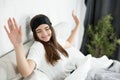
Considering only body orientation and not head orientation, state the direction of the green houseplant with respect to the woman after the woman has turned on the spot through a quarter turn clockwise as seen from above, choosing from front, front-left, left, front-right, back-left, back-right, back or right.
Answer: back

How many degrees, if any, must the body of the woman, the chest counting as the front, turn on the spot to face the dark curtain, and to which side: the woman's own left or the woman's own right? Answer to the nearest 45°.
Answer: approximately 90° to the woman's own left

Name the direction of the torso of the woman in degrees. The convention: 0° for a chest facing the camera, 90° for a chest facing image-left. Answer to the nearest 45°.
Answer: approximately 315°

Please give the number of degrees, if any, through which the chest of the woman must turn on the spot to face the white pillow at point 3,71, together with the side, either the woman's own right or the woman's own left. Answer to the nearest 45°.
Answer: approximately 90° to the woman's own right
